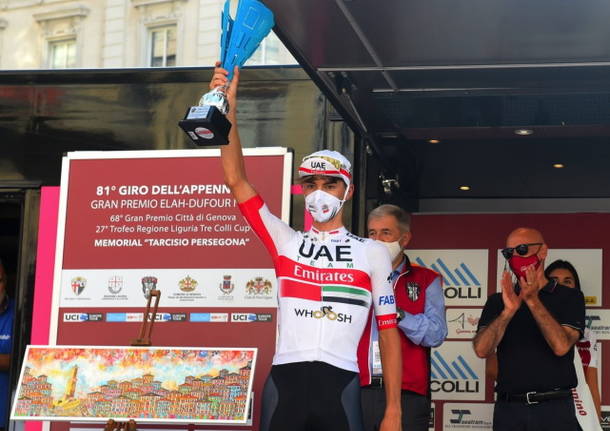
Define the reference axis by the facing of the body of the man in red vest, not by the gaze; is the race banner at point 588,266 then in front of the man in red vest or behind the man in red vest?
behind

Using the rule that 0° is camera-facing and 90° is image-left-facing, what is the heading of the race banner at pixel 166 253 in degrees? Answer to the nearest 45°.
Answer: approximately 0°

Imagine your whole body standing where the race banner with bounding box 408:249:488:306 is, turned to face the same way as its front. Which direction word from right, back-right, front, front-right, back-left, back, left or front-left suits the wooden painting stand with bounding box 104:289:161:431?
front-right

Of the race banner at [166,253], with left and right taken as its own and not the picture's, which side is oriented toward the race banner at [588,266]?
left

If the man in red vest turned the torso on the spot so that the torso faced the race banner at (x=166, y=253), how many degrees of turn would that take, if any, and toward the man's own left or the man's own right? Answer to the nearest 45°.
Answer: approximately 90° to the man's own right

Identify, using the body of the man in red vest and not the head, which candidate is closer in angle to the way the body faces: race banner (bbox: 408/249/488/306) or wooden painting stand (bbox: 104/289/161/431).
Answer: the wooden painting stand

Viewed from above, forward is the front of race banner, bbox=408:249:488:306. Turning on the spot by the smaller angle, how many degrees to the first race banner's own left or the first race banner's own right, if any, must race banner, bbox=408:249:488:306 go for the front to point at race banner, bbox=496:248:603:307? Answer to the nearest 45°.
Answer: approximately 90° to the first race banner's own left

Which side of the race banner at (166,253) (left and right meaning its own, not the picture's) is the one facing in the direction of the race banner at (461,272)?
left

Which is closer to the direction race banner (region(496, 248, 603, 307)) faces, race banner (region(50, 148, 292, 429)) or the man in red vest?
the man in red vest

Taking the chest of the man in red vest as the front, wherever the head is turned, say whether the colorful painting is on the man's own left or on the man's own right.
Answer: on the man's own right

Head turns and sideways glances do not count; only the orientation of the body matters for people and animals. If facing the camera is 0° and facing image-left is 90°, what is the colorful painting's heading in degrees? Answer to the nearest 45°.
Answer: approximately 0°

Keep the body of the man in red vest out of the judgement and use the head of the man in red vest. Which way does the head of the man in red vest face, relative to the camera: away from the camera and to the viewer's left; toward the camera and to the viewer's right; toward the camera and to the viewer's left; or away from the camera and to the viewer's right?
toward the camera and to the viewer's left

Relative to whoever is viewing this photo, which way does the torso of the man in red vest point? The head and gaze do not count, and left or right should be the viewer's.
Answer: facing the viewer and to the left of the viewer

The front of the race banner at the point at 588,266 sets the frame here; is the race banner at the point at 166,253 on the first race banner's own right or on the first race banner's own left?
on the first race banner's own right
